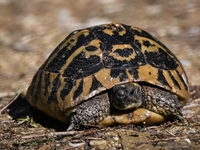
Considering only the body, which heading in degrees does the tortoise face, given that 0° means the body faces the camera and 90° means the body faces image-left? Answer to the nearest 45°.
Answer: approximately 0°

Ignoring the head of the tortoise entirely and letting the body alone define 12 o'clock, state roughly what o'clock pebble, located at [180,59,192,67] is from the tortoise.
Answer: The pebble is roughly at 7 o'clock from the tortoise.
